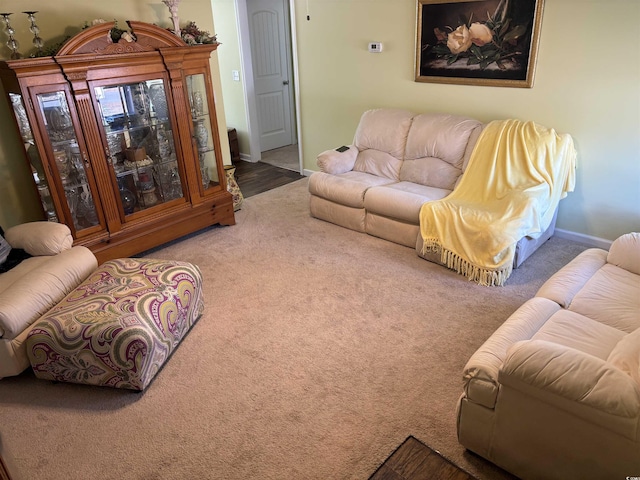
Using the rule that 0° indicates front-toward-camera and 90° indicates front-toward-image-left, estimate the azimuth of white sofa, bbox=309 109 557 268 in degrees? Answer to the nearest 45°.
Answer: approximately 45°

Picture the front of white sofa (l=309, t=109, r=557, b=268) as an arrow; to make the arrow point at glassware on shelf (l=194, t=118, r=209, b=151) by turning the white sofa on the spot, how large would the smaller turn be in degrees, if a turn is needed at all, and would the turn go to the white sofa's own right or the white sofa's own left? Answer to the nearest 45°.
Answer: approximately 45° to the white sofa's own right

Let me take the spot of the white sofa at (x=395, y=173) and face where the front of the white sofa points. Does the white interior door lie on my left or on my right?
on my right

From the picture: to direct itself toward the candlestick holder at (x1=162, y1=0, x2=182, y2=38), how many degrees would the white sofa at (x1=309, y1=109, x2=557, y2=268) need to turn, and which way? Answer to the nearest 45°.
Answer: approximately 45° to its right

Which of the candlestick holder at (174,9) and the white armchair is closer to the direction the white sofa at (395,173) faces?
the white armchair
